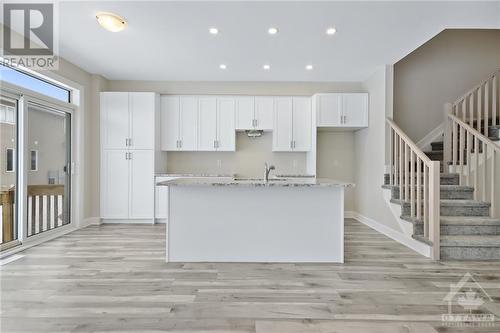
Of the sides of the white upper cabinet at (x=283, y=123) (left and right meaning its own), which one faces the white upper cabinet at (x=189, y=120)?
right

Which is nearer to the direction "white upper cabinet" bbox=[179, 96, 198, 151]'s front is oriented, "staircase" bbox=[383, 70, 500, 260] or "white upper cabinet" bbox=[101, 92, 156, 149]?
the staircase

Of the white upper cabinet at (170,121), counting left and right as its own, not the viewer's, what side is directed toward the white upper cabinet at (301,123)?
left

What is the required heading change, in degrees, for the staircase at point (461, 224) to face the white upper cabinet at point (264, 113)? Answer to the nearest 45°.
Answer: approximately 90° to its right

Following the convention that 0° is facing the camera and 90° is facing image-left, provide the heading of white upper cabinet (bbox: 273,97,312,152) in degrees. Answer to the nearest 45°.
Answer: approximately 0°

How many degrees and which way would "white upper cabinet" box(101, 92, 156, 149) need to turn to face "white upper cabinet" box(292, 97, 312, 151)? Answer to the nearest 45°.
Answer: approximately 90° to its left

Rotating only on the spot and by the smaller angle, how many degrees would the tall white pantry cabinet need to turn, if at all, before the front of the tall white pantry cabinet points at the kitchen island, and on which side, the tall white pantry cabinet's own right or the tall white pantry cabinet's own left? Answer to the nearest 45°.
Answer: approximately 45° to the tall white pantry cabinet's own left

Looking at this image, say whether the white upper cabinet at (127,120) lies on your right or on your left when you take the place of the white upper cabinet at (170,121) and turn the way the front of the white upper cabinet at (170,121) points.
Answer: on your right
